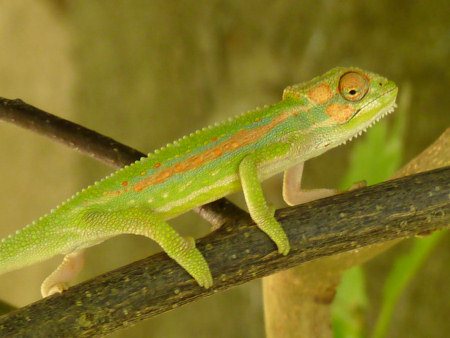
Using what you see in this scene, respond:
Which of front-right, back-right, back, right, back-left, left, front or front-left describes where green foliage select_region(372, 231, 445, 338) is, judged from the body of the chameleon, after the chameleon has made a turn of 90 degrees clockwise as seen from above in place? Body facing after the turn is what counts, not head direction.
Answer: back-left

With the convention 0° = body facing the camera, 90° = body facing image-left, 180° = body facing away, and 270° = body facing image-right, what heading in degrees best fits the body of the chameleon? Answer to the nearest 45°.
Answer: approximately 270°
